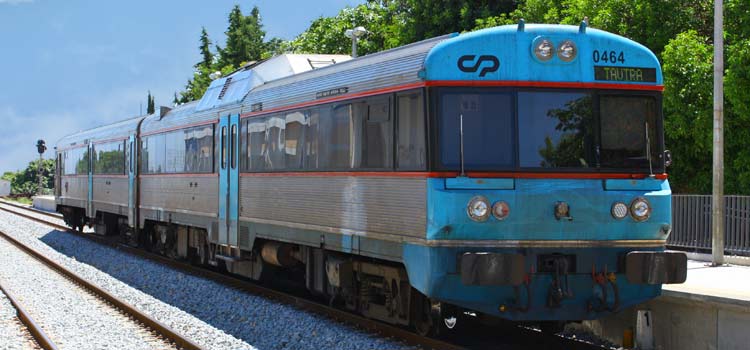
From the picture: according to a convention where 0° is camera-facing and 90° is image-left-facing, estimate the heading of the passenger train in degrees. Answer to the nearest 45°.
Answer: approximately 315°

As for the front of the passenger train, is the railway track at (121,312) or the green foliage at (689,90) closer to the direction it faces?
the green foliage

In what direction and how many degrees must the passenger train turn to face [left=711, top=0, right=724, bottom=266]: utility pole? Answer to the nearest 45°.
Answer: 0° — it already faces it

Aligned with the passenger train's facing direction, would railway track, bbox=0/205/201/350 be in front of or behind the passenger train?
behind

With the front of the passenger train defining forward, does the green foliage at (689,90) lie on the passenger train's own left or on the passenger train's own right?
on the passenger train's own left
